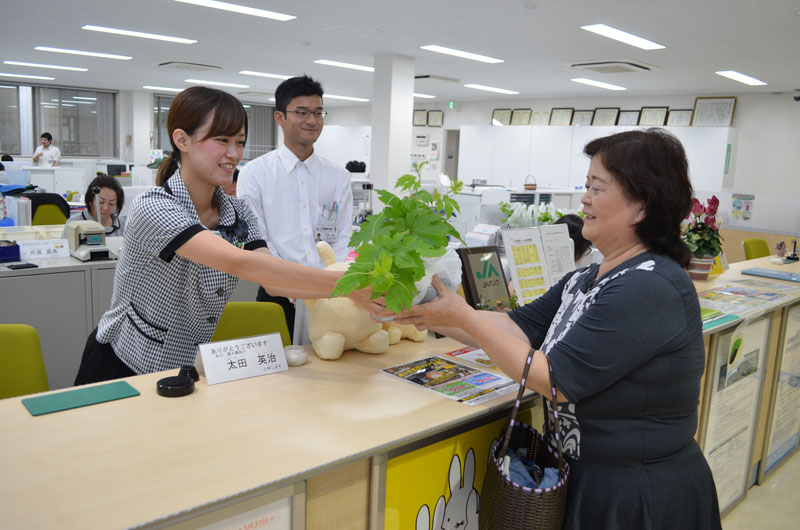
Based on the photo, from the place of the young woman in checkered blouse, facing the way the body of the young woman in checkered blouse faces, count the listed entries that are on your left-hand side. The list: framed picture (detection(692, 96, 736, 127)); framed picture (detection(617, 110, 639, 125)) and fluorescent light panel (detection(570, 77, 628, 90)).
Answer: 3

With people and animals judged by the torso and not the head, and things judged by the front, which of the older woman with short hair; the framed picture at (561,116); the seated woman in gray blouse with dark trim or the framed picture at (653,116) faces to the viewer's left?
the older woman with short hair

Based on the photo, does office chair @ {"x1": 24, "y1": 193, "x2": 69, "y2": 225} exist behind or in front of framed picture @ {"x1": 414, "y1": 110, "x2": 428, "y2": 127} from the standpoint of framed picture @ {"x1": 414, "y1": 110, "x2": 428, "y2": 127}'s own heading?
in front

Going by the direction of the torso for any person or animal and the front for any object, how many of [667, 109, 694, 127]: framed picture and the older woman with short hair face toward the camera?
1

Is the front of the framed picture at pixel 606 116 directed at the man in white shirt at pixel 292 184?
yes

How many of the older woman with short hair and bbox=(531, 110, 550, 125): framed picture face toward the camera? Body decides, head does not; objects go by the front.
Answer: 1

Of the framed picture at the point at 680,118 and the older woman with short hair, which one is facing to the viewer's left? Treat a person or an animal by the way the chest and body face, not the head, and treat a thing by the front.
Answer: the older woman with short hair

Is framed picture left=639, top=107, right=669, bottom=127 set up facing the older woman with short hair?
yes

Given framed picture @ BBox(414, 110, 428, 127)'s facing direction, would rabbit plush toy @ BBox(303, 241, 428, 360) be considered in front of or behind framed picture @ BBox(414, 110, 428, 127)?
in front

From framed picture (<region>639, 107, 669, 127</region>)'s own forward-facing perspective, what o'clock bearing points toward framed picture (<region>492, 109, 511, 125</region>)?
framed picture (<region>492, 109, 511, 125</region>) is roughly at 4 o'clock from framed picture (<region>639, 107, 669, 127</region>).

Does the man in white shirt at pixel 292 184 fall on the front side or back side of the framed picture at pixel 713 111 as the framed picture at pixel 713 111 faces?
on the front side

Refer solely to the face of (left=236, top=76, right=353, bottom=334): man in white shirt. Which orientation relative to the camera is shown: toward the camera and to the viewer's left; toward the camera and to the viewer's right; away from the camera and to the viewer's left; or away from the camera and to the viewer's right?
toward the camera and to the viewer's right

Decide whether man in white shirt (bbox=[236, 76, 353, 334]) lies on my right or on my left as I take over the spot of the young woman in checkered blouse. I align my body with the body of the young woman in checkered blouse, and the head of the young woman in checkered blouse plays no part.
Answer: on my left
